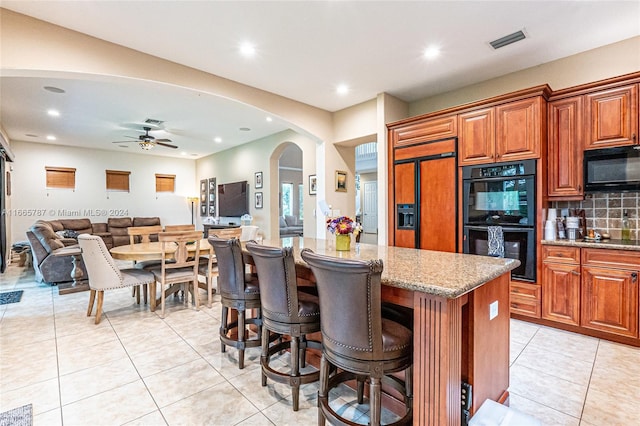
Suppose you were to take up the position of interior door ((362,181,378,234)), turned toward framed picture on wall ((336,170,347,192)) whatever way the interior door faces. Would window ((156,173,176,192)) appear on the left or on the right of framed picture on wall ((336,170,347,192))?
right

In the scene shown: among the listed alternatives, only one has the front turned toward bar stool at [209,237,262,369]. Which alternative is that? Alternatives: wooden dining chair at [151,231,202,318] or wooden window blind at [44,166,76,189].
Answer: the wooden window blind

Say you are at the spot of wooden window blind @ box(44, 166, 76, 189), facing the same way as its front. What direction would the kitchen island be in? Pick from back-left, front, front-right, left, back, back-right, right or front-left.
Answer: front

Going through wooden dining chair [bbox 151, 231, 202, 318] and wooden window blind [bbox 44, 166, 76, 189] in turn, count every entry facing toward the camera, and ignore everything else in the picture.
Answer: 1

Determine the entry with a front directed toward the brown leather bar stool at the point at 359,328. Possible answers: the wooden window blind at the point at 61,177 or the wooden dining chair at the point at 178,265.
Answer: the wooden window blind

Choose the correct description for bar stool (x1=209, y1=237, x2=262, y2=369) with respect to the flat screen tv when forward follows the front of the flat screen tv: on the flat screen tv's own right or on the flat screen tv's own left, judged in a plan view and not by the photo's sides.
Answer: on the flat screen tv's own left

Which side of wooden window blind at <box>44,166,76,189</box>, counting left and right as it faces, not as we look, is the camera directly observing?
front

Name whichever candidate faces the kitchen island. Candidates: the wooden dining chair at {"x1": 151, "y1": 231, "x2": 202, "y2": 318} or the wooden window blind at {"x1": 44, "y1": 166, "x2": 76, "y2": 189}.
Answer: the wooden window blind

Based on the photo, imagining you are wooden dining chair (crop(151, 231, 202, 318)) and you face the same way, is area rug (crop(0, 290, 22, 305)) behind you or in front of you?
in front

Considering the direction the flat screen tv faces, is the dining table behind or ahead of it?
ahead

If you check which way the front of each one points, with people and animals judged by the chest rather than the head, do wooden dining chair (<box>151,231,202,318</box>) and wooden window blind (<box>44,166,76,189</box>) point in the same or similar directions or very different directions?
very different directions

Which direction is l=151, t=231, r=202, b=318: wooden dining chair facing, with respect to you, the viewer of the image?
facing away from the viewer and to the left of the viewer

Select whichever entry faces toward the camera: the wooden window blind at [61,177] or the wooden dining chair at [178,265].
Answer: the wooden window blind

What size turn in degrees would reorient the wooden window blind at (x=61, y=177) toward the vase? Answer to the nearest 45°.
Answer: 0° — it already faces it

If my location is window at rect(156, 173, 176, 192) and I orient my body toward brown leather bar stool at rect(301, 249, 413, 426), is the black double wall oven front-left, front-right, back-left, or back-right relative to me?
front-left
